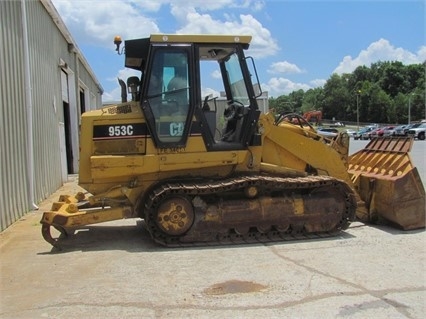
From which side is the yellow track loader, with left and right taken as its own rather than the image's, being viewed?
right
